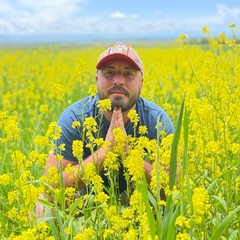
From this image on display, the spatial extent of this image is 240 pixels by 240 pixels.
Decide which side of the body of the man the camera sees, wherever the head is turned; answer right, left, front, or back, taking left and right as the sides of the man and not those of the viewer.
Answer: front

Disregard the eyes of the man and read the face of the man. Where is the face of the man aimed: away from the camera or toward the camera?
toward the camera

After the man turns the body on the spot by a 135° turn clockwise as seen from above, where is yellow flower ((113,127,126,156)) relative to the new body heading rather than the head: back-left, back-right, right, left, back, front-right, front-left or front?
back-left
